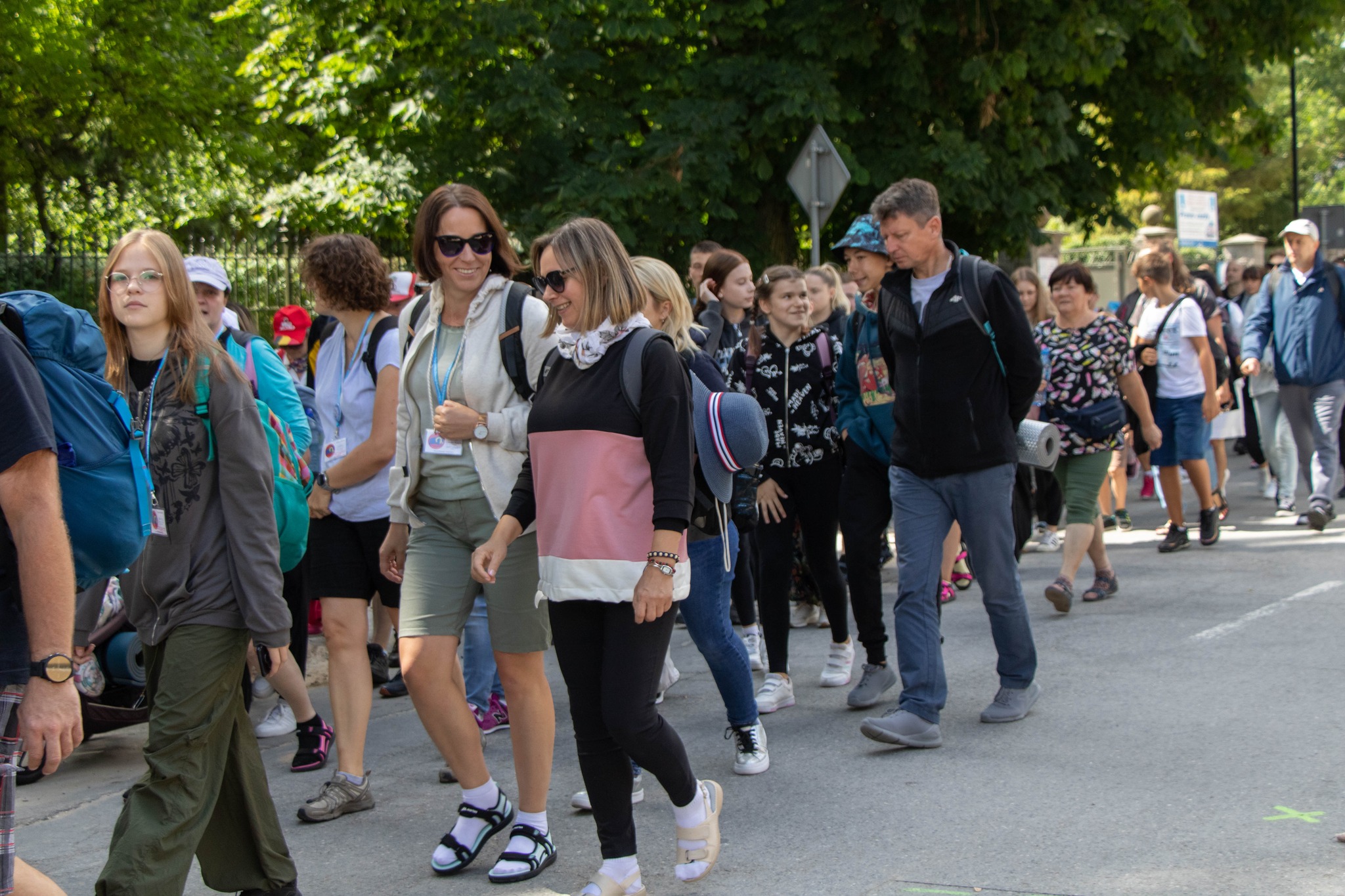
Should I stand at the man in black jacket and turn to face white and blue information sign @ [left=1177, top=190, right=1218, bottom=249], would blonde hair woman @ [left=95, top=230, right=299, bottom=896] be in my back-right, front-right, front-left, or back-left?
back-left

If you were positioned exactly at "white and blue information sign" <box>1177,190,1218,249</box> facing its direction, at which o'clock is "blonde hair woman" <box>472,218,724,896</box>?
The blonde hair woman is roughly at 12 o'clock from the white and blue information sign.

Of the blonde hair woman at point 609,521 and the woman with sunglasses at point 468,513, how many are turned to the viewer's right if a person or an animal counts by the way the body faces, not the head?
0

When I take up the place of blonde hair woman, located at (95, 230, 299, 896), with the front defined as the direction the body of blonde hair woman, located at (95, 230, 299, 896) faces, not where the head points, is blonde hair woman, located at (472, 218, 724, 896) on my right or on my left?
on my left

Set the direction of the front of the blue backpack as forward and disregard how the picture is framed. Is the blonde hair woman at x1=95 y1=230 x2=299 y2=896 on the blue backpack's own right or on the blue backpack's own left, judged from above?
on the blue backpack's own left

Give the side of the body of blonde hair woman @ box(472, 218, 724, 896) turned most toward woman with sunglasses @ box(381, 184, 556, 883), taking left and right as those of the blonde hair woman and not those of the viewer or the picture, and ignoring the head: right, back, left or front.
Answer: right

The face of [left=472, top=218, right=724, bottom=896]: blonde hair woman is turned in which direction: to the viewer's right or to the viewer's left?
to the viewer's left

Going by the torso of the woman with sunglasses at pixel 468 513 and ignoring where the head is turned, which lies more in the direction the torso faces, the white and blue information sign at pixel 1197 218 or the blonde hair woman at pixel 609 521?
the blonde hair woman

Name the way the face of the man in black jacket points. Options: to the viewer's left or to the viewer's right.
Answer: to the viewer's left

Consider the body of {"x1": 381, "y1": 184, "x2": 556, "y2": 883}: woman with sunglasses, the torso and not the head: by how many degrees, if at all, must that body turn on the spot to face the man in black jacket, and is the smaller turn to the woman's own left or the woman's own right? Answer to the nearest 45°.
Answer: approximately 180°

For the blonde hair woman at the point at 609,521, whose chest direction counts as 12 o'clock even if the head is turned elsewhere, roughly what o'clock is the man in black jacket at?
The man in black jacket is roughly at 6 o'clock from the blonde hair woman.

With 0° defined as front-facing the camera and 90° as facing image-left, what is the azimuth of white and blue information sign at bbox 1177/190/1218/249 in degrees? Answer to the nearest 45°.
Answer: approximately 0°

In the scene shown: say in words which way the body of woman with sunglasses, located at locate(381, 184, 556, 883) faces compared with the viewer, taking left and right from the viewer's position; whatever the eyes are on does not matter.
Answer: facing the viewer and to the left of the viewer
